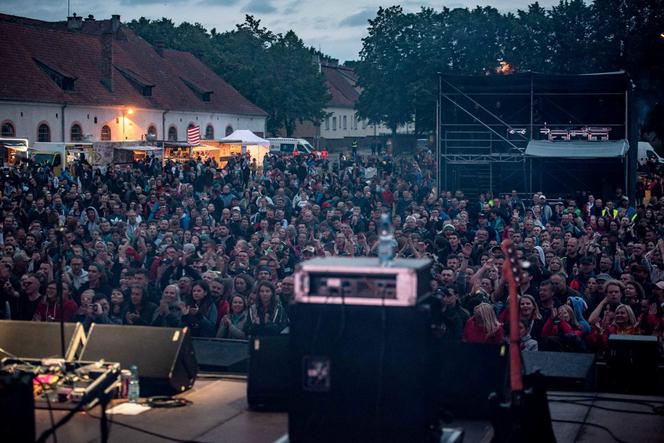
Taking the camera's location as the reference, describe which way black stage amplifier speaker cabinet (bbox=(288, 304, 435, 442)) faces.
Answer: facing away from the viewer

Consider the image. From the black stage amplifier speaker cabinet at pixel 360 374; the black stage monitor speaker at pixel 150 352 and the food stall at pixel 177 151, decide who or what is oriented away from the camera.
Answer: the black stage amplifier speaker cabinet at pixel 360 374

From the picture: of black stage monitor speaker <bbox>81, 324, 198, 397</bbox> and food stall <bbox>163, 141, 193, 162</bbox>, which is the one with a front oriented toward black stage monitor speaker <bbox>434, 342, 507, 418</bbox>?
the food stall

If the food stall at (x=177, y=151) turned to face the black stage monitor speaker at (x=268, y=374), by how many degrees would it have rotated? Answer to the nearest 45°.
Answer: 0° — it already faces it

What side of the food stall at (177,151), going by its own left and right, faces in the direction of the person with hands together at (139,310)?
front

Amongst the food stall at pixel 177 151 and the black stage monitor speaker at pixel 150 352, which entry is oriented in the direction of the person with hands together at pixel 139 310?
the food stall

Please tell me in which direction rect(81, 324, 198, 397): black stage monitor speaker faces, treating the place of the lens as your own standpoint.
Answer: facing the viewer and to the left of the viewer

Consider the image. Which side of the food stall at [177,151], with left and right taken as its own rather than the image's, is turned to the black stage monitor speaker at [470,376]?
front

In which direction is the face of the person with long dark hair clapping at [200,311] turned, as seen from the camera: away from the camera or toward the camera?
toward the camera

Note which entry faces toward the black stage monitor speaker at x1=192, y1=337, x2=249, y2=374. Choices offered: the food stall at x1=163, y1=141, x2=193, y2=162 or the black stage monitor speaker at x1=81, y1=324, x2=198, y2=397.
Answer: the food stall

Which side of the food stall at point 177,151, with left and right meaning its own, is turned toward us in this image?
front

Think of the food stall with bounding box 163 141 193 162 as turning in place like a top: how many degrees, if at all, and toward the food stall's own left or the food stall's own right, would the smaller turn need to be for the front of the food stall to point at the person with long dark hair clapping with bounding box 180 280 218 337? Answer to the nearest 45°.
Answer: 0° — it already faces them

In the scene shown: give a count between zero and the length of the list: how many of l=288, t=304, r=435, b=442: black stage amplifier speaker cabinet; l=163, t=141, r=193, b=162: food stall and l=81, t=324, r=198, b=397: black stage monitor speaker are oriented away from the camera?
1

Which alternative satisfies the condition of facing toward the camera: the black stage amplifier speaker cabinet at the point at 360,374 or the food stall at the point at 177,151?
the food stall

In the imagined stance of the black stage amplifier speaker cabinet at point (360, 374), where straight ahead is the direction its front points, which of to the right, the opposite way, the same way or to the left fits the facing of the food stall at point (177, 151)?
the opposite way

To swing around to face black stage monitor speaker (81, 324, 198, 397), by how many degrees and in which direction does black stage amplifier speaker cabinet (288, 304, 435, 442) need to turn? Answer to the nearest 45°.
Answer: approximately 45° to its left
